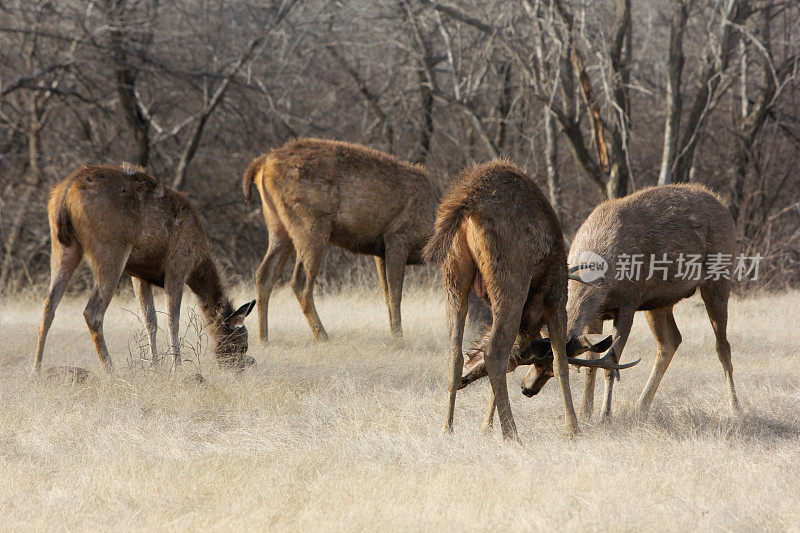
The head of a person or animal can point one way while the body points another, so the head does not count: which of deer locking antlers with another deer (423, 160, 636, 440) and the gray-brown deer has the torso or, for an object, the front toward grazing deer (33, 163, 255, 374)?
the gray-brown deer

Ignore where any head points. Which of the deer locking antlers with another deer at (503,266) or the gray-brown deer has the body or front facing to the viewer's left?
the gray-brown deer

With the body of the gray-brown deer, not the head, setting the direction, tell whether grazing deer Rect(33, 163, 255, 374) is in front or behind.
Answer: in front

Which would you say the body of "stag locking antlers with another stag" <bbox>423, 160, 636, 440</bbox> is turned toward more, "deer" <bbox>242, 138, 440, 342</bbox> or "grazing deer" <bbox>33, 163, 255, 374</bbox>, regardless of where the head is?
the deer

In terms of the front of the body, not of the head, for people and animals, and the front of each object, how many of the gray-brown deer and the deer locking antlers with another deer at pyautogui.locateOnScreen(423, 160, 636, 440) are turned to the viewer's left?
1

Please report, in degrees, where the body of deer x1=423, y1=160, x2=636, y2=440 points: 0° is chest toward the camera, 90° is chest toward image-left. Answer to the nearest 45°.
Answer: approximately 225°

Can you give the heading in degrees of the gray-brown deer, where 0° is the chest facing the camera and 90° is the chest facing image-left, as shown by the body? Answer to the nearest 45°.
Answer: approximately 90°

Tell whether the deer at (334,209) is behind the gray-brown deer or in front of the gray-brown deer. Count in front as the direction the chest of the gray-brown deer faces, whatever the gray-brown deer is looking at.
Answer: in front

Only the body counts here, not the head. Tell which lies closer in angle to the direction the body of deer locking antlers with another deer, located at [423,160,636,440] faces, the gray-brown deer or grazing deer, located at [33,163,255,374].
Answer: the gray-brown deer

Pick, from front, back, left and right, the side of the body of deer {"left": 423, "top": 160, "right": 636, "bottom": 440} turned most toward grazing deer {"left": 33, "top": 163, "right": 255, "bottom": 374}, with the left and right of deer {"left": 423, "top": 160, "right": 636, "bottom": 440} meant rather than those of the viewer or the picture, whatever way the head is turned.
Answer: left
